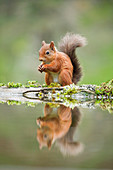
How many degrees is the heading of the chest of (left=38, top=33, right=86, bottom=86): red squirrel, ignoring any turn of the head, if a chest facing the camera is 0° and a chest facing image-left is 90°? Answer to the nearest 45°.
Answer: approximately 45°
